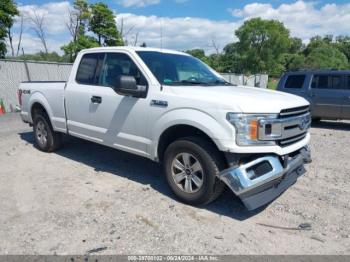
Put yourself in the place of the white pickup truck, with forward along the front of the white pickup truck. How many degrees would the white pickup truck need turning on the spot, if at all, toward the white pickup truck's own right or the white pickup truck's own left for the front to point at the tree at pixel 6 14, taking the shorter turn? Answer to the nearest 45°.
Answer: approximately 180°

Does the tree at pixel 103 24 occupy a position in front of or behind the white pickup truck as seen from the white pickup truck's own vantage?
behind

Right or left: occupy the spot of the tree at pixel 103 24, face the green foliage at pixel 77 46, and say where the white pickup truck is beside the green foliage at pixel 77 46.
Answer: left

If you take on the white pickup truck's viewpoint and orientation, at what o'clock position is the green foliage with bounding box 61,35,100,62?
The green foliage is roughly at 7 o'clock from the white pickup truck.

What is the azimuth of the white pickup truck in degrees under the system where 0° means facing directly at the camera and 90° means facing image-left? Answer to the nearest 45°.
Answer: approximately 315°
